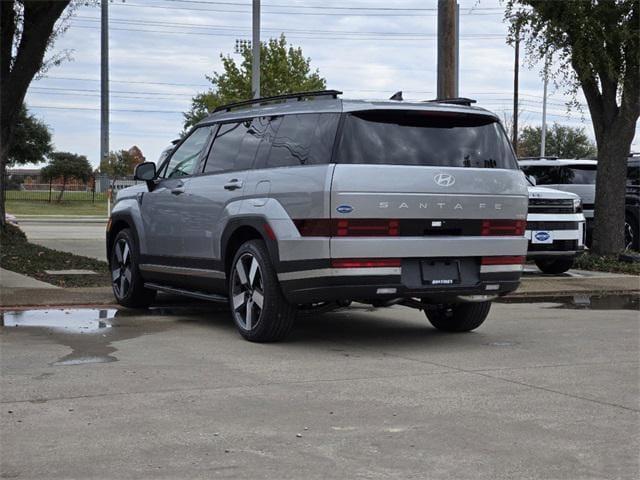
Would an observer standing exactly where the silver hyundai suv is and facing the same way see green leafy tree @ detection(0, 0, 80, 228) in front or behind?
in front

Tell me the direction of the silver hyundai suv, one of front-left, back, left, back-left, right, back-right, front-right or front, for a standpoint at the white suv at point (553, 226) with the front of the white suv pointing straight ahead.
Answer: front

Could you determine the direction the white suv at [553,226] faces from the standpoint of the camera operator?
facing the viewer

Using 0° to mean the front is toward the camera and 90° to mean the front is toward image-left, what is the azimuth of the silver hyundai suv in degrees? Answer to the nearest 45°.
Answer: approximately 135°

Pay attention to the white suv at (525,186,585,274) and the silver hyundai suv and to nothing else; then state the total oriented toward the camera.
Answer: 1

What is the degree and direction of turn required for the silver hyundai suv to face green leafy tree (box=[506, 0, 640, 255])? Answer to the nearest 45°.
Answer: approximately 90° to its right

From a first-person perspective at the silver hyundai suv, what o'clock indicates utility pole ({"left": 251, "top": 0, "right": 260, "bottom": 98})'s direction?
The utility pole is roughly at 1 o'clock from the silver hyundai suv.

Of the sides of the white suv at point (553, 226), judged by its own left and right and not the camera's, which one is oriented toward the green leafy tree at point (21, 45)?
right
